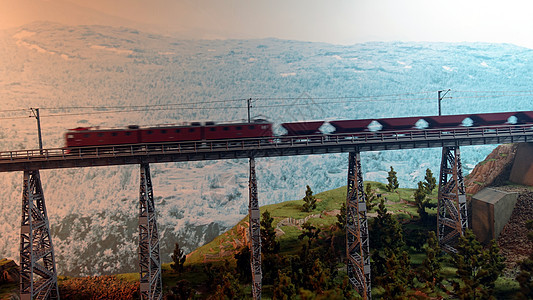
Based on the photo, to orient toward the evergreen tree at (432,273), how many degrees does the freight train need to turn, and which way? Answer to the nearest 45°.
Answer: approximately 180°

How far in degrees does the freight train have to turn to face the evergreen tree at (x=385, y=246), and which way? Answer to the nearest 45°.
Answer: approximately 180°

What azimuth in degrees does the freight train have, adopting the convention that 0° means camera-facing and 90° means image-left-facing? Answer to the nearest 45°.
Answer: approximately 90°

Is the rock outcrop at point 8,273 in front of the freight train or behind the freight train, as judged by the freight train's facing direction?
in front

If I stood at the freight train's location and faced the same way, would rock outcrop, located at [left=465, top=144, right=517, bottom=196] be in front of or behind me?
behind
